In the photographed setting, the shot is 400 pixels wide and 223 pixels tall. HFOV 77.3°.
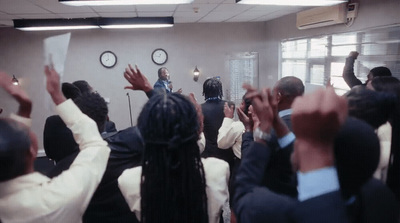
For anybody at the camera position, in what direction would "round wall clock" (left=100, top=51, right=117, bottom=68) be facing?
facing the viewer

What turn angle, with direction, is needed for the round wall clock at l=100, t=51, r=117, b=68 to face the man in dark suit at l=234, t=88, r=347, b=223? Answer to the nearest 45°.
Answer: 0° — it already faces them

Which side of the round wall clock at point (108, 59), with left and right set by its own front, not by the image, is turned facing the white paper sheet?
front

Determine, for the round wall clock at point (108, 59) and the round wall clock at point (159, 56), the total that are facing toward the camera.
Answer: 2

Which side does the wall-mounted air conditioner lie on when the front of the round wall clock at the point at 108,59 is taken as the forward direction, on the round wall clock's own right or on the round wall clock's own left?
on the round wall clock's own left

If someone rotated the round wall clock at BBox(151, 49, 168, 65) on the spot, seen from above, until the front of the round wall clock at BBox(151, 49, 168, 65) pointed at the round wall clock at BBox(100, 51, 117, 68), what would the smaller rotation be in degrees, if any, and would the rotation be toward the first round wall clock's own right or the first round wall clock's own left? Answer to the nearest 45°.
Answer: approximately 90° to the first round wall clock's own right

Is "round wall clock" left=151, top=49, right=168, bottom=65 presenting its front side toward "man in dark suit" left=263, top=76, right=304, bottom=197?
yes

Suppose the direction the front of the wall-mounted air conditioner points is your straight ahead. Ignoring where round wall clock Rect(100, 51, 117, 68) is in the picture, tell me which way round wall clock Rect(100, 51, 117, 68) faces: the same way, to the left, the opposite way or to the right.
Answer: to the left

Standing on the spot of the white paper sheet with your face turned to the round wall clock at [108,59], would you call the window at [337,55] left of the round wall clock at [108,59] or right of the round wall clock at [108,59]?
right

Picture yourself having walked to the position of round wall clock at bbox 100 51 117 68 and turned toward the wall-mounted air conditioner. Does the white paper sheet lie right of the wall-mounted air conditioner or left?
right

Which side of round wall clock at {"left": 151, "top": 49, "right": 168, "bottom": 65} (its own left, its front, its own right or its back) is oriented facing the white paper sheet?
front

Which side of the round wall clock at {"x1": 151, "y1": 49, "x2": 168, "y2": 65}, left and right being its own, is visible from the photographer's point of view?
front
